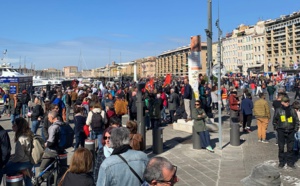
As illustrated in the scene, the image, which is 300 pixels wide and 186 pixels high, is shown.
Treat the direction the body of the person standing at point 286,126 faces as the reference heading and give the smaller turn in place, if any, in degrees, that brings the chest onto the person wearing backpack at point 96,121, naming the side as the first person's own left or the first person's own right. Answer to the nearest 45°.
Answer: approximately 90° to the first person's own right

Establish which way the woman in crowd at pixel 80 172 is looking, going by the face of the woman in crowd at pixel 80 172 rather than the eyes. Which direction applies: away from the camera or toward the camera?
away from the camera

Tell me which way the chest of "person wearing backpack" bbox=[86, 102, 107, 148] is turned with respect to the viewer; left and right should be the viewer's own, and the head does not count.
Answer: facing away from the viewer

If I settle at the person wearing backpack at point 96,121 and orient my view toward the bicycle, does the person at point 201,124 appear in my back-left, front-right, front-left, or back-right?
back-left
